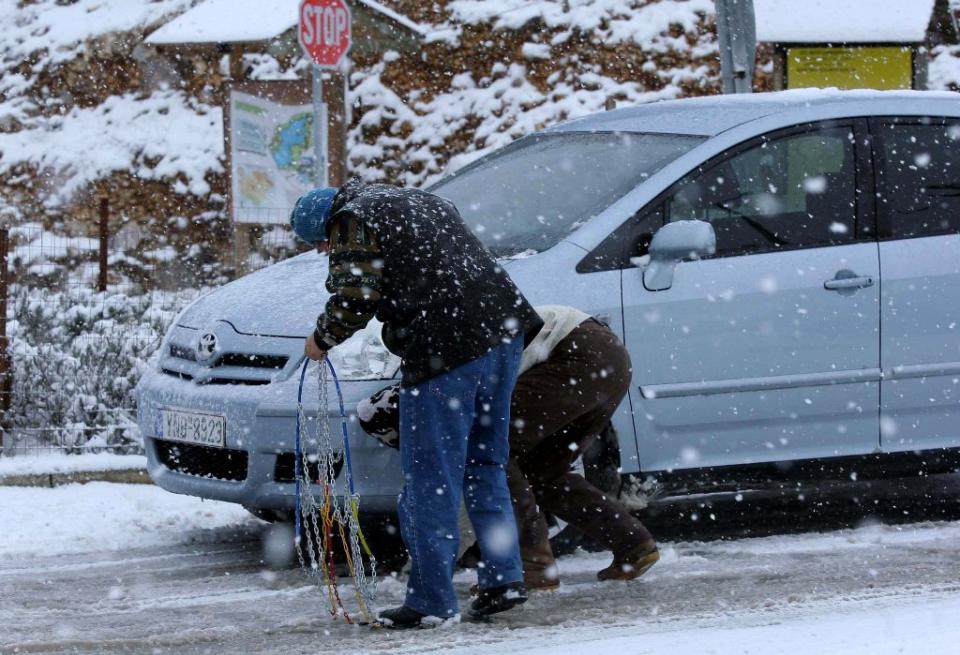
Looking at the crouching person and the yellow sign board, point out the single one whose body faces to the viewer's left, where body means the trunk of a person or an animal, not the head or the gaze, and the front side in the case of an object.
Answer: the crouching person

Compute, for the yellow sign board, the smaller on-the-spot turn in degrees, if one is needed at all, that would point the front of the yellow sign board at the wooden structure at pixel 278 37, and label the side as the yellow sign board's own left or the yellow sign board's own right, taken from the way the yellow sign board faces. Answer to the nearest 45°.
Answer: approximately 90° to the yellow sign board's own right

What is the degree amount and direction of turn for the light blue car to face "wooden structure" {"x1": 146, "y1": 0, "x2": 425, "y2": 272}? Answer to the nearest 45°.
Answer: approximately 135° to its right

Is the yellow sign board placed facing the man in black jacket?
yes

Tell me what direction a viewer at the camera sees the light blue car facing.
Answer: facing the viewer and to the left of the viewer

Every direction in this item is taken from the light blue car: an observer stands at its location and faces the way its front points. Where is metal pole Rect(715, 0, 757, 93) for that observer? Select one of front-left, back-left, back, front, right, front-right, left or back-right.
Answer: back-right

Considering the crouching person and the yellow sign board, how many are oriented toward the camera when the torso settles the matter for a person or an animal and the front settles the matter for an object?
1

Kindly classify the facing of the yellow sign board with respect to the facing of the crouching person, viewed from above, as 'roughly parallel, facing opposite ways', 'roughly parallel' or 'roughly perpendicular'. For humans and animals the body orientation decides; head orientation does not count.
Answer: roughly perpendicular

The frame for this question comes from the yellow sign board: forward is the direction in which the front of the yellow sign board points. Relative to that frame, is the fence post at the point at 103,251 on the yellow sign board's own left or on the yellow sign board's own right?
on the yellow sign board's own right

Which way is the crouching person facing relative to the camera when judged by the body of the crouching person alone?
to the viewer's left

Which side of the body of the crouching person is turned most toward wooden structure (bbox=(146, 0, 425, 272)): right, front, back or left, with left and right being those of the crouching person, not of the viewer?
right

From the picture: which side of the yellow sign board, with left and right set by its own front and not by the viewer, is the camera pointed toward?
front

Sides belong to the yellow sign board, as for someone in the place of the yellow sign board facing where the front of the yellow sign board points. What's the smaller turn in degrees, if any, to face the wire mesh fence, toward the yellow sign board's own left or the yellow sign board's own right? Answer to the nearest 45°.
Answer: approximately 45° to the yellow sign board's own right
